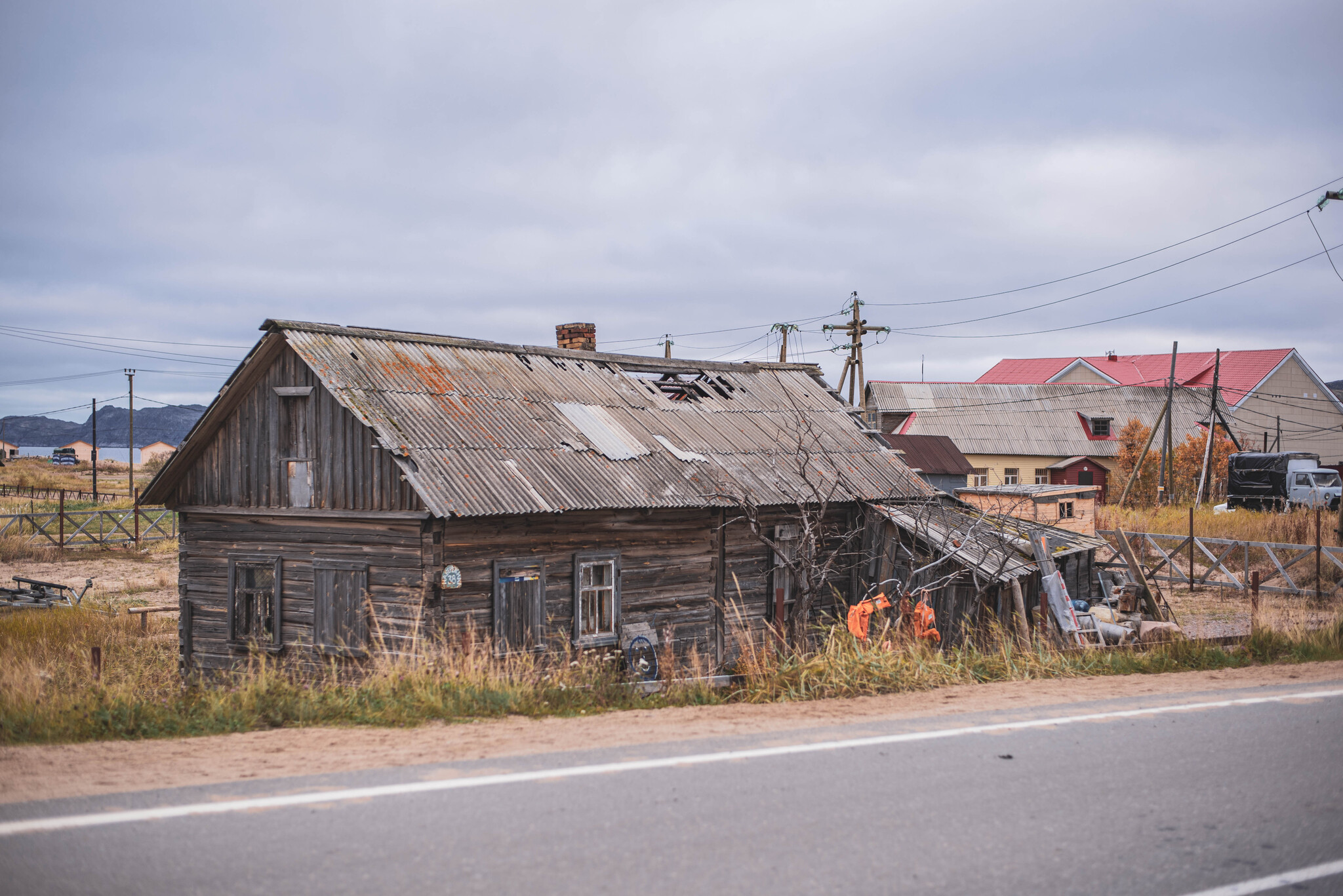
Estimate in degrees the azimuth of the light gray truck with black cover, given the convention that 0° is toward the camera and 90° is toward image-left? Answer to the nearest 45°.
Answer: approximately 315°

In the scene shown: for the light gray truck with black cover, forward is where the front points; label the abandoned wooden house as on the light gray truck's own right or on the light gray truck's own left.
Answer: on the light gray truck's own right

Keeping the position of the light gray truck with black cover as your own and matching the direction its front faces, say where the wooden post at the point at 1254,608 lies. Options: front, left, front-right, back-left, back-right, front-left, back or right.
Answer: front-right

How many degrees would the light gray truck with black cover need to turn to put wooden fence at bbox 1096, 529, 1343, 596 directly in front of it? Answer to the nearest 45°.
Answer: approximately 45° to its right
